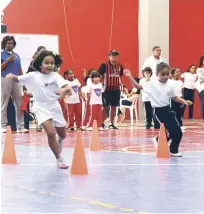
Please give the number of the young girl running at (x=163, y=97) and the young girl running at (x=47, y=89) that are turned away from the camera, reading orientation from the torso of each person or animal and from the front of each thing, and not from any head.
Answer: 0

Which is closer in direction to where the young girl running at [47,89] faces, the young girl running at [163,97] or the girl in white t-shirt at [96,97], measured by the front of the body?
the young girl running

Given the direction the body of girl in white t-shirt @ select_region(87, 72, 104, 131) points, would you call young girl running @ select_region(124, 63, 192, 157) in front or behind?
in front

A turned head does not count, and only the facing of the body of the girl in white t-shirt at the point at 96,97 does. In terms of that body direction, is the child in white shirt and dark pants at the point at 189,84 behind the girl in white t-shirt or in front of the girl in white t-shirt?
behind

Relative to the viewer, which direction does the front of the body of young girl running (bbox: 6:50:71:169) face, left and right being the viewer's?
facing the viewer and to the right of the viewer

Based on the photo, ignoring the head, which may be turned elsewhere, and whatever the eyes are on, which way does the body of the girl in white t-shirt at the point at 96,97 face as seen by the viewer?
toward the camera

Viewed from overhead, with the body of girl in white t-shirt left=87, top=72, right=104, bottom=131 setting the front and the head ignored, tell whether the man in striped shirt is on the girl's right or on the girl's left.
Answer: on the girl's left

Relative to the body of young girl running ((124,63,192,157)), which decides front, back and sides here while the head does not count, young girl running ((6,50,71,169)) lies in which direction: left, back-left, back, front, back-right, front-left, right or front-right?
right

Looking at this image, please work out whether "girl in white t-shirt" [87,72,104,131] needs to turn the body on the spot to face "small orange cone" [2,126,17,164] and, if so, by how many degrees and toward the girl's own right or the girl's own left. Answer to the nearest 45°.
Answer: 0° — they already face it

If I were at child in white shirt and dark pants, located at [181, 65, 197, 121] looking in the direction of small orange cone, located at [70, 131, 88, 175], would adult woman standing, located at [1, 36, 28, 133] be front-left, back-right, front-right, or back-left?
front-right
